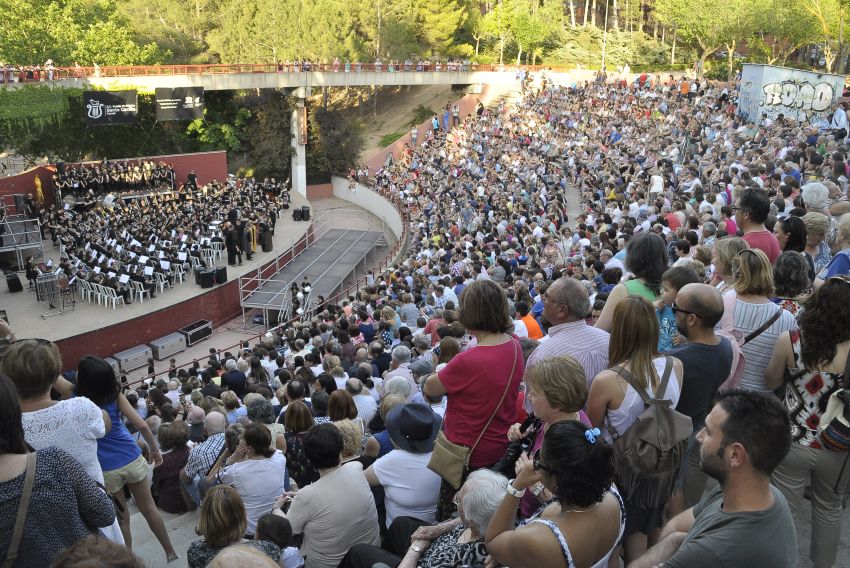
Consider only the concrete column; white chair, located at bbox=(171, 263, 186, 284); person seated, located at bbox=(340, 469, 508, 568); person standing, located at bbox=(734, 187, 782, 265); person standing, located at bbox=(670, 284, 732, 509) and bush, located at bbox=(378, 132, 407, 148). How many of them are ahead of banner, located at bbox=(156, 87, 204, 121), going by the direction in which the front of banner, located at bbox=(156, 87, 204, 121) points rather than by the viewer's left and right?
4

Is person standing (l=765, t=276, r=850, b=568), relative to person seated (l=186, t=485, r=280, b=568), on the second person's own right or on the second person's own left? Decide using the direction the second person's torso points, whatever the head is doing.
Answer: on the second person's own right

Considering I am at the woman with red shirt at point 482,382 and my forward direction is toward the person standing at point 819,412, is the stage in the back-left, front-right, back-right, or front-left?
back-left

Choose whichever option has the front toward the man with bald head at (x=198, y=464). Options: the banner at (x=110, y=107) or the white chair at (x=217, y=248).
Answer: the banner

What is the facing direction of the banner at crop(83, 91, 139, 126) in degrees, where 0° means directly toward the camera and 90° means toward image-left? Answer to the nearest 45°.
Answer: approximately 0°

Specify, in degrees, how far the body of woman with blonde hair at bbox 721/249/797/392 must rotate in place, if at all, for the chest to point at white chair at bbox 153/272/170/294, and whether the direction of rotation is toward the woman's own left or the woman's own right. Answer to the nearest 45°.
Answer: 0° — they already face it

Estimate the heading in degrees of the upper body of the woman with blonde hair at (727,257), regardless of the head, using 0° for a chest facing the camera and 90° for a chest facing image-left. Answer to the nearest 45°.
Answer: approximately 90°

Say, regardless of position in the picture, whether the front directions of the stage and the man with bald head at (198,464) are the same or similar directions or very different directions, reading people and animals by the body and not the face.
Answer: very different directions

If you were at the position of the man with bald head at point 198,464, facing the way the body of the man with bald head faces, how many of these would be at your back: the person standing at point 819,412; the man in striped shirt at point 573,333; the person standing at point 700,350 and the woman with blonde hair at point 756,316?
4

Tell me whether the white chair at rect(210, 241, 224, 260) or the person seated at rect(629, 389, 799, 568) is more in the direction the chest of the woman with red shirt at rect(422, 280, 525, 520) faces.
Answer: the white chair

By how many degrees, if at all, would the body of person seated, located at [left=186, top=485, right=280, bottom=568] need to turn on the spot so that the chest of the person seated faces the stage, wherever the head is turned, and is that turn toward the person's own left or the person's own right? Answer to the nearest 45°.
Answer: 0° — they already face it

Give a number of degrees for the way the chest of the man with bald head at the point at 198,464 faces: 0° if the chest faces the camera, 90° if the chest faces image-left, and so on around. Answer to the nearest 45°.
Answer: approximately 135°
